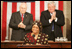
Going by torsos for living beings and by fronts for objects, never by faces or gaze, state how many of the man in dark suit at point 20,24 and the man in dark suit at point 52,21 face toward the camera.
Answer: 2

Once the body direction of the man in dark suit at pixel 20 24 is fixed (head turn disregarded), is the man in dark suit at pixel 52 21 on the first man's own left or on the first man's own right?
on the first man's own left

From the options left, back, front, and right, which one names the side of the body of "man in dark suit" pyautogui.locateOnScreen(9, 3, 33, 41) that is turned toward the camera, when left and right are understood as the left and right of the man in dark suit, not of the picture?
front

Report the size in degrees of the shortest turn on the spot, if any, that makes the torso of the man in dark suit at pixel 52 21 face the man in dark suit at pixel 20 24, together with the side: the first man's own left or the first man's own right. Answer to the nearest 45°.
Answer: approximately 90° to the first man's own right
